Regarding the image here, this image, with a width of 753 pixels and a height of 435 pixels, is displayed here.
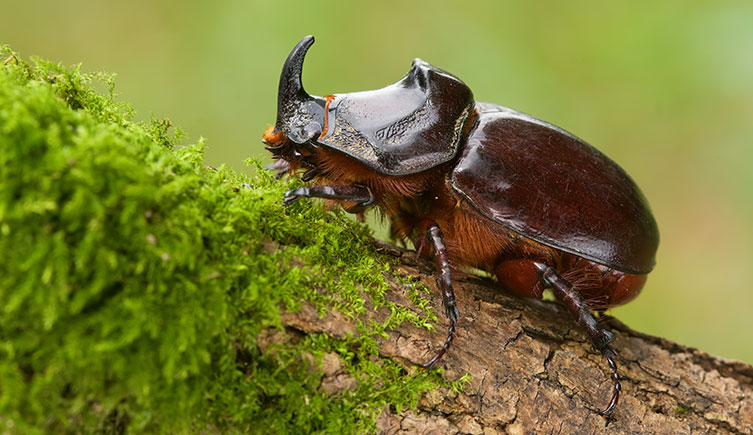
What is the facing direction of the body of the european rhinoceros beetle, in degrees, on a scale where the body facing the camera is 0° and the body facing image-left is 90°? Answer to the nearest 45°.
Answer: approximately 90°
